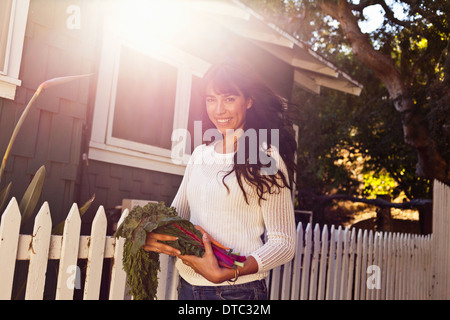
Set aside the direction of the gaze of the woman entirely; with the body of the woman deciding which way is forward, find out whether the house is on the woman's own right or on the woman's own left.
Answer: on the woman's own right

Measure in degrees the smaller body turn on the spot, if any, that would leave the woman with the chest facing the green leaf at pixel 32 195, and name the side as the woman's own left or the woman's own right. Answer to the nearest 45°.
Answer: approximately 90° to the woman's own right

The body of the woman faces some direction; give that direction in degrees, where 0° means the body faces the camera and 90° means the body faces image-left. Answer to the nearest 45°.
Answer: approximately 45°
